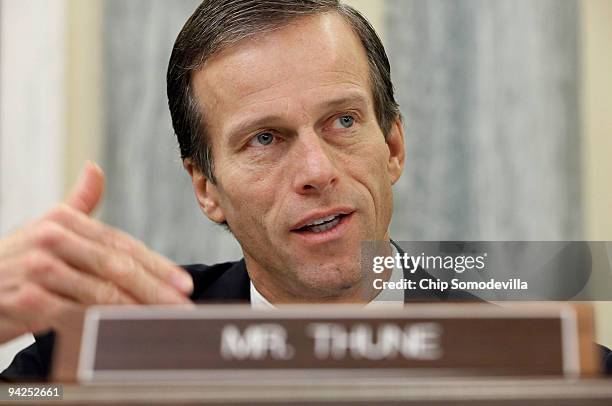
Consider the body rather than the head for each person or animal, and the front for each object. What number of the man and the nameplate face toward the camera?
2

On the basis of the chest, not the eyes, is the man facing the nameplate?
yes

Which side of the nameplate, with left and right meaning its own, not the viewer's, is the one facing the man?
back

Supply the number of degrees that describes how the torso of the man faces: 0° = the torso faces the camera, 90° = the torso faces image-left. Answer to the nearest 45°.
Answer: approximately 0°
